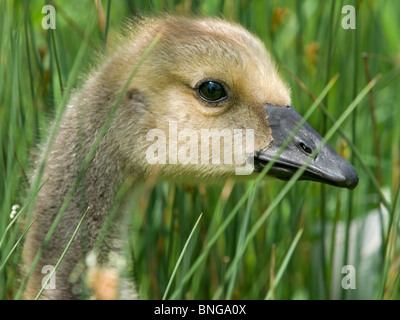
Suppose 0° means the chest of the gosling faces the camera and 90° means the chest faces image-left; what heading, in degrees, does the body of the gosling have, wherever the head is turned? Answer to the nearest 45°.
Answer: approximately 270°
